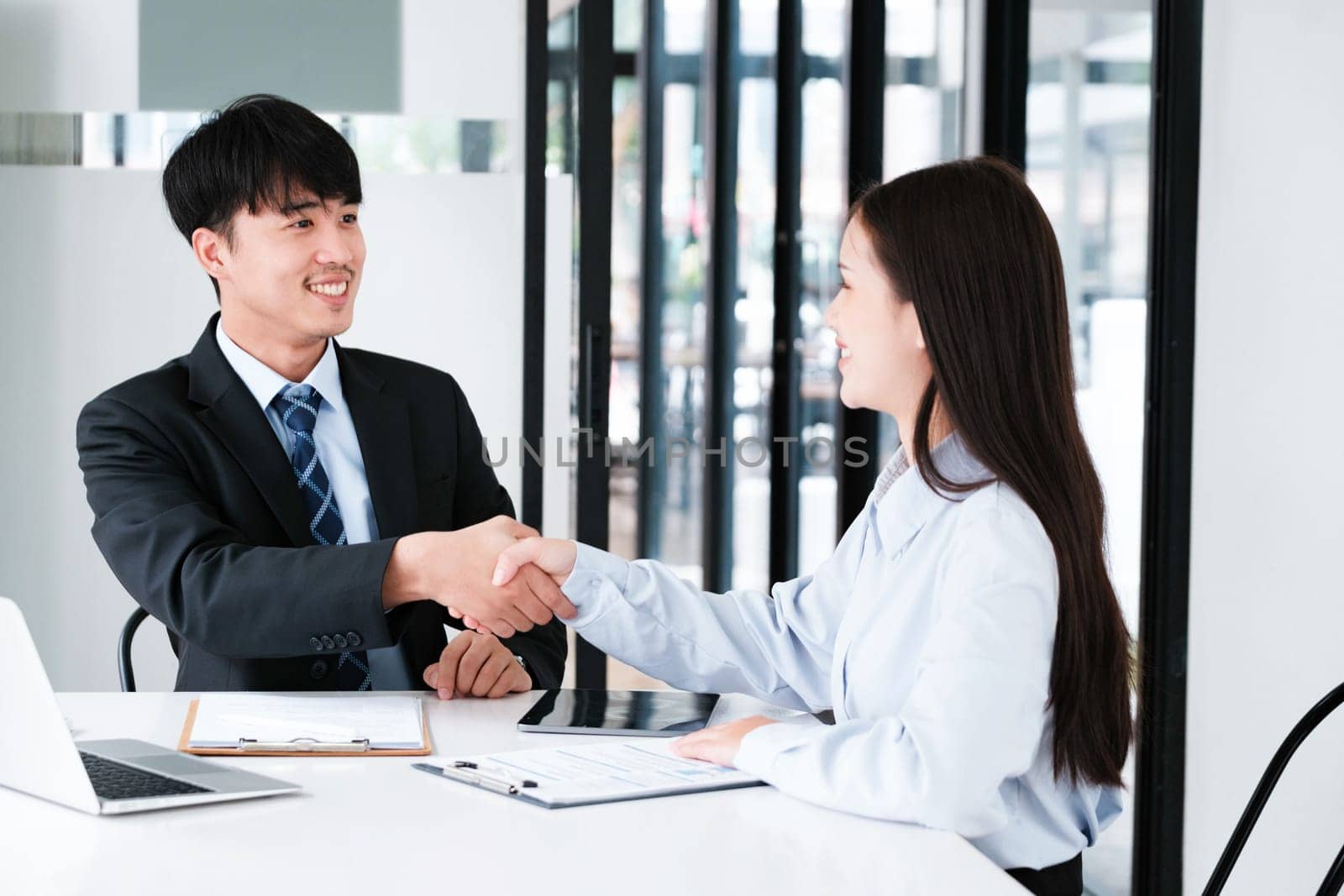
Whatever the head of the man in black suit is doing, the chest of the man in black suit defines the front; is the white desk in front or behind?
in front

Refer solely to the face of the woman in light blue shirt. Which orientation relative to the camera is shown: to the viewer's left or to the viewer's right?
to the viewer's left

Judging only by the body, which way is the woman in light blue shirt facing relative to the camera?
to the viewer's left

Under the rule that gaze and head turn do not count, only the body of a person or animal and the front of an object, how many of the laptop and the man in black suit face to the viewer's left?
0

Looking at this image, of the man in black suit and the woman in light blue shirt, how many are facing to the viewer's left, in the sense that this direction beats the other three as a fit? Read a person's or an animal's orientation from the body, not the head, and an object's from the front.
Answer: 1

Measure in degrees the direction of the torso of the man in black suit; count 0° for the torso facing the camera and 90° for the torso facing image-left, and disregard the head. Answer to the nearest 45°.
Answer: approximately 315°

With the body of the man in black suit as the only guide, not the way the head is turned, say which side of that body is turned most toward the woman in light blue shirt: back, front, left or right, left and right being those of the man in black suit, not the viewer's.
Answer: front

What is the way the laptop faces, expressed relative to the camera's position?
facing away from the viewer and to the right of the viewer
